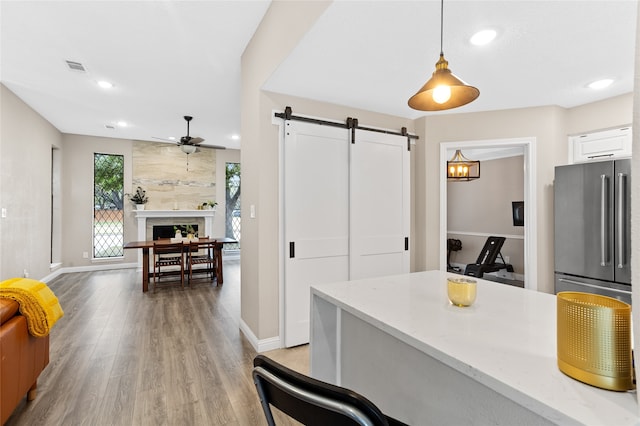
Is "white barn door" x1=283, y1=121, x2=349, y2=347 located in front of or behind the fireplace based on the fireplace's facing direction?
in front

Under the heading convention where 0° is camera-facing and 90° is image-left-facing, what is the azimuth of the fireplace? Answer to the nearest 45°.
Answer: approximately 0°

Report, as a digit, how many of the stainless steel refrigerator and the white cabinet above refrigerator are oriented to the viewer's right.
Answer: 0

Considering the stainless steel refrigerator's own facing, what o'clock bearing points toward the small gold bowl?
The small gold bowl is roughly at 11 o'clock from the stainless steel refrigerator.

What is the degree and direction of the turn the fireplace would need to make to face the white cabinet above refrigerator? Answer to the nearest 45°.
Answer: approximately 45° to its left

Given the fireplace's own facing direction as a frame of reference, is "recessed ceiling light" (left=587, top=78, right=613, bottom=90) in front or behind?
in front

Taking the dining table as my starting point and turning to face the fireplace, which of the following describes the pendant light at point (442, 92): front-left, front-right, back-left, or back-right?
back-right

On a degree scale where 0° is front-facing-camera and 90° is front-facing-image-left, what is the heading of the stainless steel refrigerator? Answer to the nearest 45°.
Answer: approximately 45°
